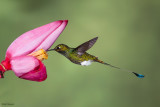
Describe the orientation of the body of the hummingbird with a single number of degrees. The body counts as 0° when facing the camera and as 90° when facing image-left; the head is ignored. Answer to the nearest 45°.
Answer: approximately 90°
